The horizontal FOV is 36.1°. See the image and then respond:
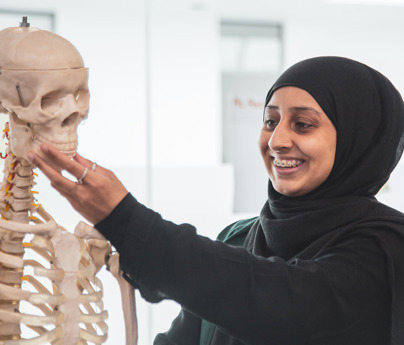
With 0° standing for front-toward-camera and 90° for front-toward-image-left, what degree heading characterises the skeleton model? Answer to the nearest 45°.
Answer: approximately 315°

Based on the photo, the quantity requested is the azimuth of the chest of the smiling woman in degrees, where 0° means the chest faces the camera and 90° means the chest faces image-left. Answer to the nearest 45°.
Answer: approximately 45°

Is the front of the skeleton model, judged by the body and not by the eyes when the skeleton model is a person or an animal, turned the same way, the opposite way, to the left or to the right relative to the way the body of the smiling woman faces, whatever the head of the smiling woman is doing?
to the left
